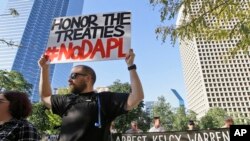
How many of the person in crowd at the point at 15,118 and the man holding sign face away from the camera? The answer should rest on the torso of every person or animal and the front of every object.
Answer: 0

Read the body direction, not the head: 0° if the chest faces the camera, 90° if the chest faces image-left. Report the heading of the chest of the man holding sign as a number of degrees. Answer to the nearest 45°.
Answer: approximately 45°

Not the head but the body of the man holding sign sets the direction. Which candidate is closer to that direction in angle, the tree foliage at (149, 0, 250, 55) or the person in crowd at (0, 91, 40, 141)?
the person in crowd

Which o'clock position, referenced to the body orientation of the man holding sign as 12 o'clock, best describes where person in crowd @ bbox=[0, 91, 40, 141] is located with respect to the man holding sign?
The person in crowd is roughly at 2 o'clock from the man holding sign.

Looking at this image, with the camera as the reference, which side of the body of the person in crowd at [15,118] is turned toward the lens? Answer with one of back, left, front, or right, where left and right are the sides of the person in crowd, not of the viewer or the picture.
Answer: left

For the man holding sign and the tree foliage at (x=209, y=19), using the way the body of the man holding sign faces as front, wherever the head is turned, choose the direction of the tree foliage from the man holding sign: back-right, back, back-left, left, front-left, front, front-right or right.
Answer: back
